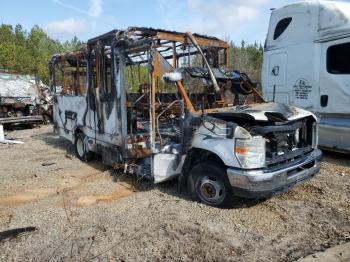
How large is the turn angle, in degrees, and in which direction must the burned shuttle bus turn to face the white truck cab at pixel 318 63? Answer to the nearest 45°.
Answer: approximately 90° to its left

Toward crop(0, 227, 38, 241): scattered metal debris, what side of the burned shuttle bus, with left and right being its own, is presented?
right

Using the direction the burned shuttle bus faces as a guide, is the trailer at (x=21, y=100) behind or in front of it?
behind

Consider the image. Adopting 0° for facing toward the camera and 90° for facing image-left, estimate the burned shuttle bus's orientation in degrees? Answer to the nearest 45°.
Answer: approximately 315°

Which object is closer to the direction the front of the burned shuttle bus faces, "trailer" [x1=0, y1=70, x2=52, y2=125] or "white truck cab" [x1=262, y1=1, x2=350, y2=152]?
the white truck cab
